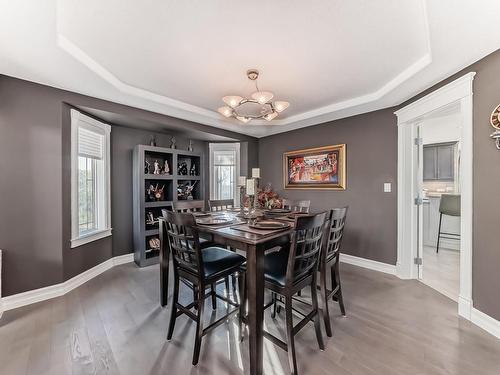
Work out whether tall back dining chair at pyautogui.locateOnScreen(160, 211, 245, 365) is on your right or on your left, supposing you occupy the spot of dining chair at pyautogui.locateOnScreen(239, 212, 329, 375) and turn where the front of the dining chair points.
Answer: on your left

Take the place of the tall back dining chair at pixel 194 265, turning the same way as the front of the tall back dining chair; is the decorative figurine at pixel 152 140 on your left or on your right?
on your left

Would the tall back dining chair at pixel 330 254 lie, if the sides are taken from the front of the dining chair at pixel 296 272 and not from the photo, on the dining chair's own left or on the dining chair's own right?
on the dining chair's own right

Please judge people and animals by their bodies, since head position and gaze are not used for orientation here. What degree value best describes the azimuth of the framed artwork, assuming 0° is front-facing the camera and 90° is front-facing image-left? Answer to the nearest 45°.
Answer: approximately 45°

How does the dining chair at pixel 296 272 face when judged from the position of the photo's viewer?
facing away from the viewer and to the left of the viewer

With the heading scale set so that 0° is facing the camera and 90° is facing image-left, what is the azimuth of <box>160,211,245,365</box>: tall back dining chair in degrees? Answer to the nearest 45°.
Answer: approximately 225°

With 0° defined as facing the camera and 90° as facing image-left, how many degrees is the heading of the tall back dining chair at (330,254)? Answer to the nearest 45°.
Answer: approximately 135°

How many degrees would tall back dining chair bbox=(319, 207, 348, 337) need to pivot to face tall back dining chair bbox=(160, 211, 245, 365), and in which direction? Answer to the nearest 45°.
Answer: approximately 90° to its left
